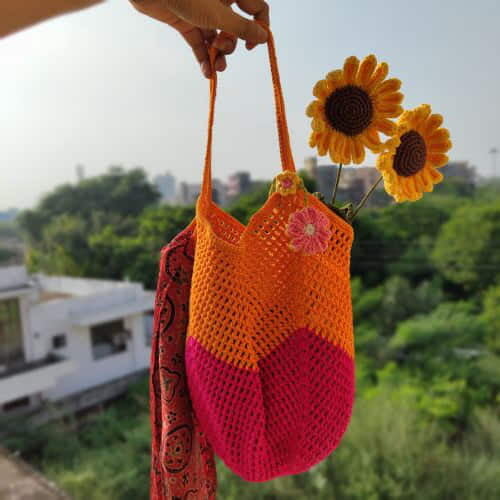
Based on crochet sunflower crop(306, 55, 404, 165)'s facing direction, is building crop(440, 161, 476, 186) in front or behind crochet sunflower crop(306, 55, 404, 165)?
behind

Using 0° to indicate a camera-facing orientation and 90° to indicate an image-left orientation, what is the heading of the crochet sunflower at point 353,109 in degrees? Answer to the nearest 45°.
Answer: approximately 0°

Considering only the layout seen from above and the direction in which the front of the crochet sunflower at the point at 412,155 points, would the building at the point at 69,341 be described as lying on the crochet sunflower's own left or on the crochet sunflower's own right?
on the crochet sunflower's own right

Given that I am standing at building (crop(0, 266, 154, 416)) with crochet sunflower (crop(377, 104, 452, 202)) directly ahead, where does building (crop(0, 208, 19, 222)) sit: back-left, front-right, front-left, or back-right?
back-right

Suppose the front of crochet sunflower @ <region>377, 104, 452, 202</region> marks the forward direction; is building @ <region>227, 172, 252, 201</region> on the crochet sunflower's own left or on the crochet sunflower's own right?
on the crochet sunflower's own right

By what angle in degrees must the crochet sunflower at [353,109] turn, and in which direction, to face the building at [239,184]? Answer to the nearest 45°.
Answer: approximately 180°

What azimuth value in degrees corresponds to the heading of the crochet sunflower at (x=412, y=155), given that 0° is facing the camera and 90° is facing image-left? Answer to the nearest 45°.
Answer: approximately 45°
